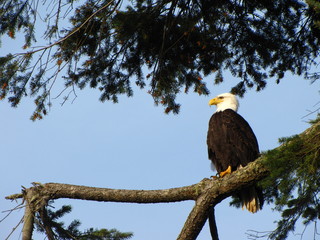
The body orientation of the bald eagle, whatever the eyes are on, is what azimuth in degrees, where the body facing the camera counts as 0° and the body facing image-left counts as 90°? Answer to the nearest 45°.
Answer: approximately 45°
